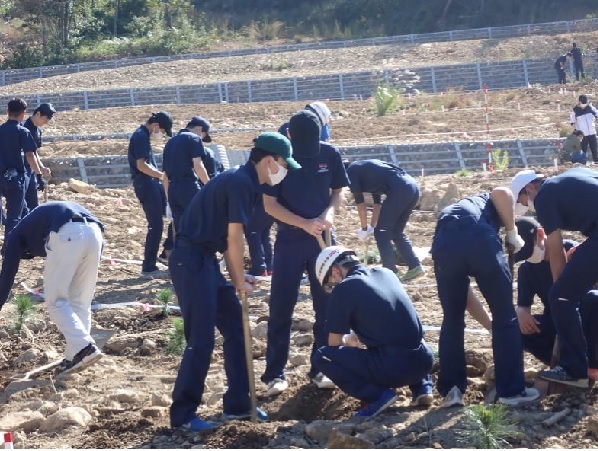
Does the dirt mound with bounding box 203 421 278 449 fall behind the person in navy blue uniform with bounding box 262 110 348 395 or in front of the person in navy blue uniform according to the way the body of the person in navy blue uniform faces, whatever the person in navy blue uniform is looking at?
in front

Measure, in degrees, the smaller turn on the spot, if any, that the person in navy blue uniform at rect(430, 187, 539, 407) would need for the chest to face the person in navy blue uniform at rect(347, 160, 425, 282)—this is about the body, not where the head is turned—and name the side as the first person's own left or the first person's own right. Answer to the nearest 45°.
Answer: approximately 45° to the first person's own left

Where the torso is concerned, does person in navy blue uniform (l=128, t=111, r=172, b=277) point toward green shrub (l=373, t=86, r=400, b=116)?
no

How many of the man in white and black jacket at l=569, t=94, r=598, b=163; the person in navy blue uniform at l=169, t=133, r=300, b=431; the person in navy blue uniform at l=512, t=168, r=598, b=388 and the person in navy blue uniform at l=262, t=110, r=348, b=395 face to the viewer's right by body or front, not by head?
1

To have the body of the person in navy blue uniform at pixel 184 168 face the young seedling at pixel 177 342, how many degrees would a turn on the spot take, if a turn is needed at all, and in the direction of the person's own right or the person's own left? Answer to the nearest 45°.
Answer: approximately 135° to the person's own right

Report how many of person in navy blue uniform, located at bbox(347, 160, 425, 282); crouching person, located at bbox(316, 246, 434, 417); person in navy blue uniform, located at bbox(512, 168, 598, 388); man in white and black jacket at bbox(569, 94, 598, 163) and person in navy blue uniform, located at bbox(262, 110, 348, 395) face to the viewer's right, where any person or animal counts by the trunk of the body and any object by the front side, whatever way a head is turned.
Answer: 0

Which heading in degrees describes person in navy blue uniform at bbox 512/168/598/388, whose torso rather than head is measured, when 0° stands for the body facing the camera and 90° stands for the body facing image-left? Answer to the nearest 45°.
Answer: approximately 90°

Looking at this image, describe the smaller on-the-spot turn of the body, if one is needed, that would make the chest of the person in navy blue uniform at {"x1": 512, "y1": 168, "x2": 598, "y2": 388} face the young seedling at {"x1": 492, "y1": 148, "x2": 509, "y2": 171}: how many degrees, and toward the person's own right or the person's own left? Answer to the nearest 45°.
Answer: approximately 90° to the person's own right

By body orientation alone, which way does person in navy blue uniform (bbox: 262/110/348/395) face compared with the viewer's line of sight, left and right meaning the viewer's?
facing the viewer

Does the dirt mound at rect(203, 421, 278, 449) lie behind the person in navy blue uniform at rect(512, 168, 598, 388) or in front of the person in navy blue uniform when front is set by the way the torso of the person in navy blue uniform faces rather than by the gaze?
in front

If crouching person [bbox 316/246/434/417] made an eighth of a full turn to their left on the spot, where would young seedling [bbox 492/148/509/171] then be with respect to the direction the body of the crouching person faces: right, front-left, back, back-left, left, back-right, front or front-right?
back-right

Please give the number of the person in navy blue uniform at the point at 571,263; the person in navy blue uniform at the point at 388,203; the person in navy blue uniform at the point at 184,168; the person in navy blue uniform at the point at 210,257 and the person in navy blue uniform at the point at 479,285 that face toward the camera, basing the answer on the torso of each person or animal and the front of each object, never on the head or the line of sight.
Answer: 0

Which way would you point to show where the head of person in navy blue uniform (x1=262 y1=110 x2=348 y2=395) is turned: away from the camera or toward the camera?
toward the camera
